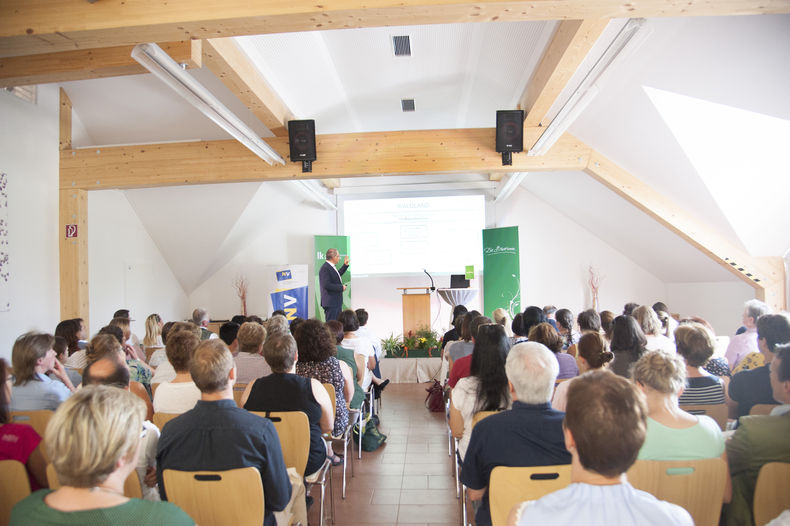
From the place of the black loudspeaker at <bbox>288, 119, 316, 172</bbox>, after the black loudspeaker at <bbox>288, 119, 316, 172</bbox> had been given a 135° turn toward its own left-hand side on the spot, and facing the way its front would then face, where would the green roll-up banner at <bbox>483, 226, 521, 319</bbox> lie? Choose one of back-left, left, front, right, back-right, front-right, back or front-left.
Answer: front

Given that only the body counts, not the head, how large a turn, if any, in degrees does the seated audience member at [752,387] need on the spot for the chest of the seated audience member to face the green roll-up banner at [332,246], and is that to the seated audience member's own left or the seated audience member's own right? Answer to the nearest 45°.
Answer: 0° — they already face it

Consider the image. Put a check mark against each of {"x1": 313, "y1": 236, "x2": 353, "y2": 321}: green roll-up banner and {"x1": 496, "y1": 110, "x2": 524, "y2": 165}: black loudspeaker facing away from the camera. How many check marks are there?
0

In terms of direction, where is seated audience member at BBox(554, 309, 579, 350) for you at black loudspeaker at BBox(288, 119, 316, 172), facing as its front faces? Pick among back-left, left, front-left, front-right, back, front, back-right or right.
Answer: front-left

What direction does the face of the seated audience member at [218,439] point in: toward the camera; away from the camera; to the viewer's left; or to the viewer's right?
away from the camera

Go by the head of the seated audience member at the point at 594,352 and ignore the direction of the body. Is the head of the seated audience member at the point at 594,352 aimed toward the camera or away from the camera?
away from the camera

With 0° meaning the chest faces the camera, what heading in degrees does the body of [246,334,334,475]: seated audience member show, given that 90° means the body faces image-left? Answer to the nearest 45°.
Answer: approximately 180°

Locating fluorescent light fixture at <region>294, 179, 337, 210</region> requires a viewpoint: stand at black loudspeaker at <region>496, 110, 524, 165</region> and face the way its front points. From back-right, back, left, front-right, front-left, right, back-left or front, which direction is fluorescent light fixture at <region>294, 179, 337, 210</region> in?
back-right

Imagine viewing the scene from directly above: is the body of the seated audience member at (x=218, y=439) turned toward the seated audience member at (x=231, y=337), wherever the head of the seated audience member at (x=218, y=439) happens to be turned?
yes

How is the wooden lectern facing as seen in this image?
toward the camera

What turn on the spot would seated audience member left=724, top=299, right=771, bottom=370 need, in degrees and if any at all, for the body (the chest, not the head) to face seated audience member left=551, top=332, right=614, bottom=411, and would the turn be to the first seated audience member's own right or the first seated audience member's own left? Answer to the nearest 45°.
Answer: approximately 135° to the first seated audience member's own left

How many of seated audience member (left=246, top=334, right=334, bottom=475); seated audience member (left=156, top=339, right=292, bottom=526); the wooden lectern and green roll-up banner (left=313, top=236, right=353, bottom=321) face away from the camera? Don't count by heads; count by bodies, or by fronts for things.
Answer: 2

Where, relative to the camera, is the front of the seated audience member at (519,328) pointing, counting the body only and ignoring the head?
away from the camera

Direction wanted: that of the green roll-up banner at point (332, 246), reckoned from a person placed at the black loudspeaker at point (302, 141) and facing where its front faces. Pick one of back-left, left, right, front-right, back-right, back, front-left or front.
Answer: back

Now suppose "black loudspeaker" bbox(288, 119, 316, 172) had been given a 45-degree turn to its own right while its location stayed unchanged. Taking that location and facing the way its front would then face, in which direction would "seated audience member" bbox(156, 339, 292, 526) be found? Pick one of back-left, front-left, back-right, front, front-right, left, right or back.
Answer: front-left

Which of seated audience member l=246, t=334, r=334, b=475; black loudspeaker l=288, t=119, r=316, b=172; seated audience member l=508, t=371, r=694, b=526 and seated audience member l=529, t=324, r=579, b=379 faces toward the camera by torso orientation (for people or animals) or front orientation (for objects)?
the black loudspeaker

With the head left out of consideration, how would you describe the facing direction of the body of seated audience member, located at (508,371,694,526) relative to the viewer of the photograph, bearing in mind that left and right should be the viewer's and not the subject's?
facing away from the viewer
